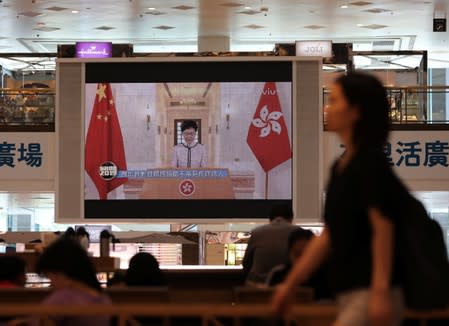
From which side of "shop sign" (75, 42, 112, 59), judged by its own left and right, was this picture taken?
front

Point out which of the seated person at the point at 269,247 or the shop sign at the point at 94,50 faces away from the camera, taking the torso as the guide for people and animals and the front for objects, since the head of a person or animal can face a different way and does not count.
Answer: the seated person

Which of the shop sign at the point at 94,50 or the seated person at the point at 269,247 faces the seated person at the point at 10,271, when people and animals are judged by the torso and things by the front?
the shop sign

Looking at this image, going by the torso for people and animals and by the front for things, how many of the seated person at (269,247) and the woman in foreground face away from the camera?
1

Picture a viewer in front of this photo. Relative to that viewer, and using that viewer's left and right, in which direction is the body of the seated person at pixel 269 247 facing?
facing away from the viewer

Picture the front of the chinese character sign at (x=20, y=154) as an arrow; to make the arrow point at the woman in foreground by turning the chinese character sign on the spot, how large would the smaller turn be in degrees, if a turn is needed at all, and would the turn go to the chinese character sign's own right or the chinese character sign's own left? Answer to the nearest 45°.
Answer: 0° — it already faces them

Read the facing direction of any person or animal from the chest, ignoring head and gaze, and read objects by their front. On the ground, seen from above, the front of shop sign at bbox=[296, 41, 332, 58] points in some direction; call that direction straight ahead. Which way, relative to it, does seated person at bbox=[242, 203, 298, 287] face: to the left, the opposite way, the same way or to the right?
the opposite way

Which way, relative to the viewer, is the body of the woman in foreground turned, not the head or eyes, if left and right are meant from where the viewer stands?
facing to the left of the viewer

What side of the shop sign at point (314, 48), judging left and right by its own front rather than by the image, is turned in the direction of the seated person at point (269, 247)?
front

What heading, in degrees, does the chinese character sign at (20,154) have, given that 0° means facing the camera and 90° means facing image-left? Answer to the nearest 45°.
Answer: approximately 0°

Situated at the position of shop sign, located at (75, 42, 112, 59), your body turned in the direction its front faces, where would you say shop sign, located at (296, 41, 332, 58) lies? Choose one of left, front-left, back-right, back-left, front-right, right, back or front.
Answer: left

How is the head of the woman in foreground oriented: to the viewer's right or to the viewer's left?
to the viewer's left

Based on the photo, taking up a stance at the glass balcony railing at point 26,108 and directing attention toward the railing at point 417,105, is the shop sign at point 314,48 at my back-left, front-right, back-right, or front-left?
front-left

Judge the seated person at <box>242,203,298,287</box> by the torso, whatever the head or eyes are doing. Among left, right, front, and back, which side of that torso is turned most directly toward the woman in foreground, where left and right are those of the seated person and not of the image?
back

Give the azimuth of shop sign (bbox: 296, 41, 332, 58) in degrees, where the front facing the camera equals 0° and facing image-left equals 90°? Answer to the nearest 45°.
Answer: approximately 0°

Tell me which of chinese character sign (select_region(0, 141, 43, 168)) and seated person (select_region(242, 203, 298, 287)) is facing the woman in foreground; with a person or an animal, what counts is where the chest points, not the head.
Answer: the chinese character sign

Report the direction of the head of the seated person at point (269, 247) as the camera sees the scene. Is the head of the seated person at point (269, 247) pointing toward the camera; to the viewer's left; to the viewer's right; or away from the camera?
away from the camera

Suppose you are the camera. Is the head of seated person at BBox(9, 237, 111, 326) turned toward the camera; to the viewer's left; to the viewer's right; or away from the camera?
away from the camera

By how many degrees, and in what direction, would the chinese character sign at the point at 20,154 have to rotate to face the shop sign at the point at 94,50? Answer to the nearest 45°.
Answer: approximately 180°

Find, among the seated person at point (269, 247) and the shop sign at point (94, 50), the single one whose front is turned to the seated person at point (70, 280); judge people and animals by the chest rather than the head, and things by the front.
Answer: the shop sign
